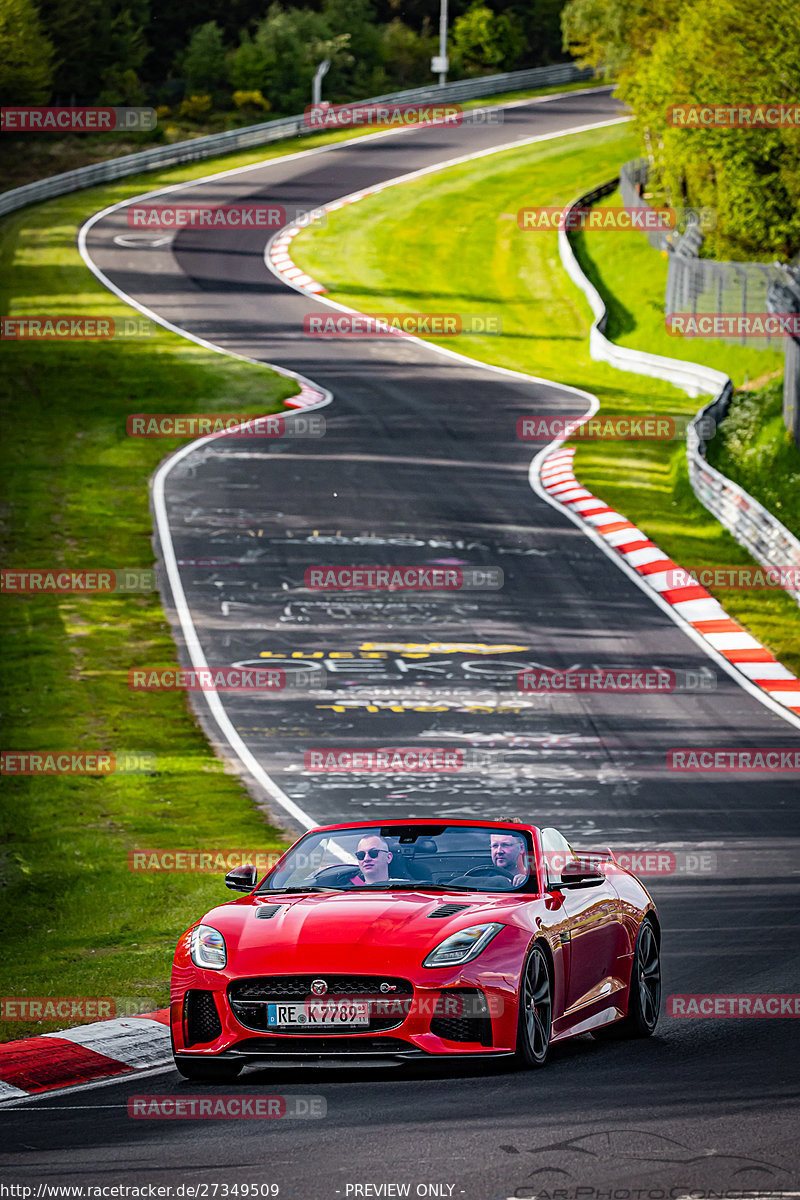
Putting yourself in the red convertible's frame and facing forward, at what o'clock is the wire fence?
The wire fence is roughly at 5 o'clock from the red convertible.

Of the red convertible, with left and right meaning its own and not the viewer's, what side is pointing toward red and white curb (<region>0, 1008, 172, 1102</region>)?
right

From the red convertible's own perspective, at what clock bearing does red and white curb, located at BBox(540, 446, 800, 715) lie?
The red and white curb is roughly at 5 o'clock from the red convertible.

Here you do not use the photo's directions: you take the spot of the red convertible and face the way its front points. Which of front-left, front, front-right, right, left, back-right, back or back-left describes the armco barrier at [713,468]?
back-right

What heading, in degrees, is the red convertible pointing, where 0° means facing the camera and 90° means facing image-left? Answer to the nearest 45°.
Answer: approximately 45°
